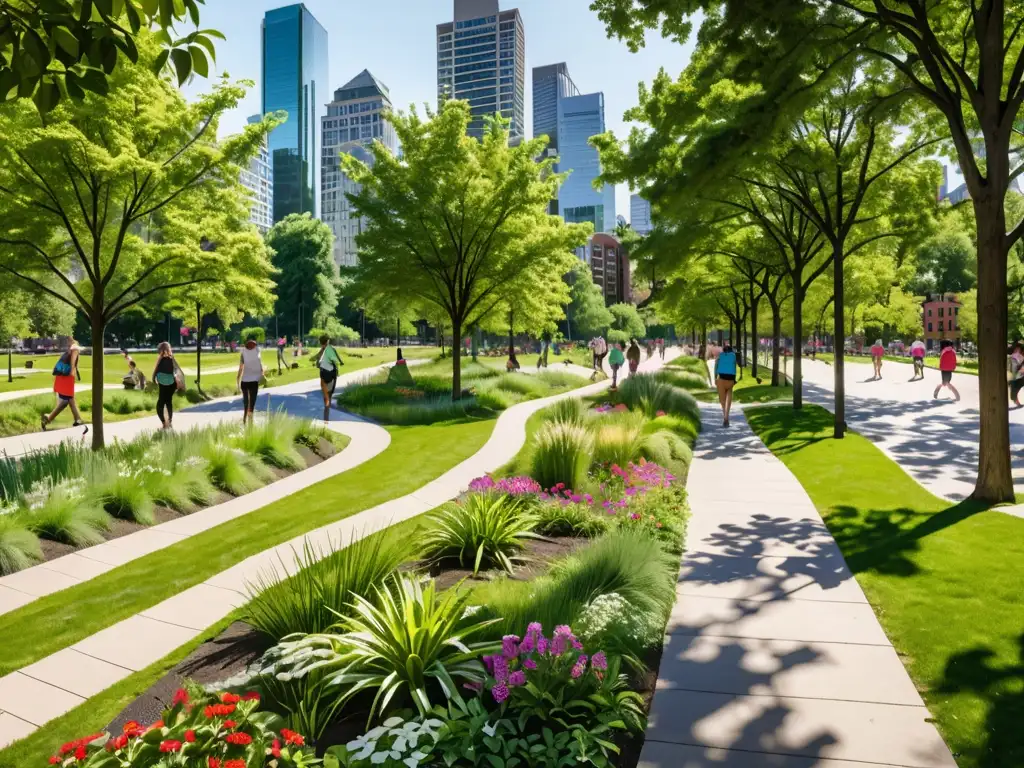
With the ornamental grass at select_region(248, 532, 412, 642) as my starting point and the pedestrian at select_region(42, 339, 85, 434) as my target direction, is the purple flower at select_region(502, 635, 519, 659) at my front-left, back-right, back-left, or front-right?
back-right

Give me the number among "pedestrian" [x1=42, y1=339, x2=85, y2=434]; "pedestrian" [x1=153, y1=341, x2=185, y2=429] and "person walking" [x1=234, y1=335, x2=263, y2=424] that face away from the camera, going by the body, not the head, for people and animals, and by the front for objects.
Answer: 2

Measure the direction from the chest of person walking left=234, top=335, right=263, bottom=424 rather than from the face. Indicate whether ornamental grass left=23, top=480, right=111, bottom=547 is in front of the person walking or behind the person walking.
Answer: behind

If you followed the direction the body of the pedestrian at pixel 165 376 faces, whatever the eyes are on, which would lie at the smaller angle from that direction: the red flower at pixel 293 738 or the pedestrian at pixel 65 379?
the pedestrian

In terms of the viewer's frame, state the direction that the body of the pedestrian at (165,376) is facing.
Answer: away from the camera
